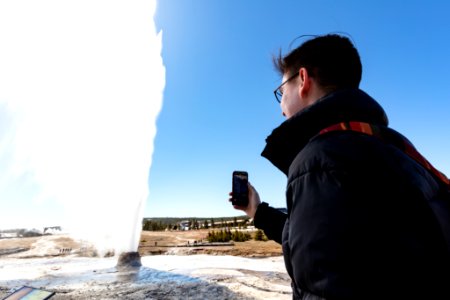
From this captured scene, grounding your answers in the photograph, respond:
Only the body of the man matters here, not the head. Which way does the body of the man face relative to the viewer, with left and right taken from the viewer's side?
facing away from the viewer and to the left of the viewer

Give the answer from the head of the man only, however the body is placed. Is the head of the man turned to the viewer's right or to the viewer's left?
to the viewer's left
